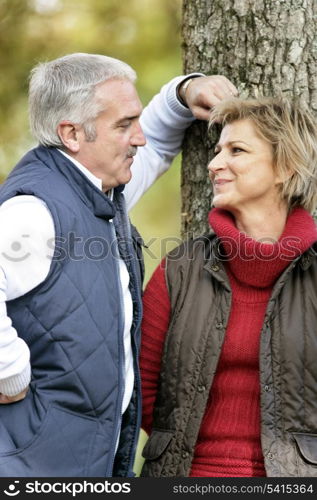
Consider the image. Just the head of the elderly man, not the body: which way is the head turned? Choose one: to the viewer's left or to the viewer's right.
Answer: to the viewer's right

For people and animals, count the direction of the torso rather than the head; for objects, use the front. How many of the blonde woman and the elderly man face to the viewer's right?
1

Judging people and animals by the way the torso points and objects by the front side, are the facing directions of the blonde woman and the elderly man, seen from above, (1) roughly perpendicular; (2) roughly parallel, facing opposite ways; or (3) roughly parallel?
roughly perpendicular

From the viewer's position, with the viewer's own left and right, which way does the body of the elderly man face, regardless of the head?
facing to the right of the viewer

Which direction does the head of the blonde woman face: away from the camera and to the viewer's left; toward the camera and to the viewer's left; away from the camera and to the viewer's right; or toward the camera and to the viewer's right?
toward the camera and to the viewer's left

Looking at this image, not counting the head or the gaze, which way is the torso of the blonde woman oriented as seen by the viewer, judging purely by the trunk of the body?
toward the camera

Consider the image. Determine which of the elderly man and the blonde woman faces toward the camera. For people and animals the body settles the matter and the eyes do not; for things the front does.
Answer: the blonde woman
